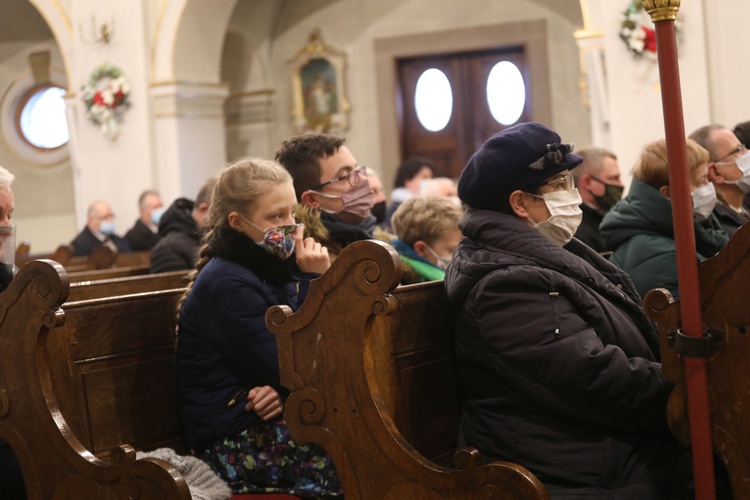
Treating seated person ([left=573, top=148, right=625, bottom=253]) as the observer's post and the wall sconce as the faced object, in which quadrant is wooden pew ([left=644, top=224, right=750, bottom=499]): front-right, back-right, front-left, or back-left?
back-left

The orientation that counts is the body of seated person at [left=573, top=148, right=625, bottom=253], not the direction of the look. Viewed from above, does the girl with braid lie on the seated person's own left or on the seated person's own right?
on the seated person's own right

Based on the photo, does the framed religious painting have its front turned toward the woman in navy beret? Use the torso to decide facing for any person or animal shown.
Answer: yes

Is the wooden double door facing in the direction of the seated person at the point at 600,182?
yes

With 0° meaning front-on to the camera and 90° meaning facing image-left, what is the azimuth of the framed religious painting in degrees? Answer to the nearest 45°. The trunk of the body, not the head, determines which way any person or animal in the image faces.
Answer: approximately 0°
